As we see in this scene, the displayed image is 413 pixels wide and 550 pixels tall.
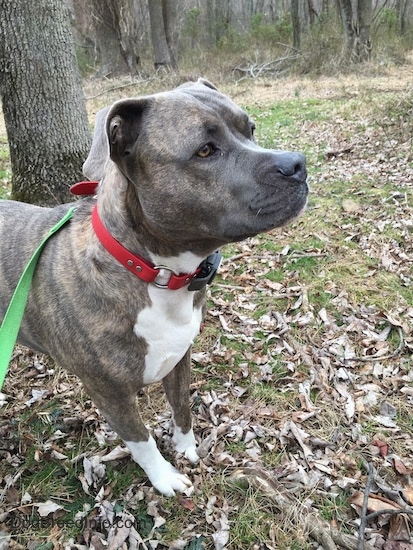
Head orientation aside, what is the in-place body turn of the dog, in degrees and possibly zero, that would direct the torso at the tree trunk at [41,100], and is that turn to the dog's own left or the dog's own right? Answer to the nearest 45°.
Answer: approximately 135° to the dog's own left

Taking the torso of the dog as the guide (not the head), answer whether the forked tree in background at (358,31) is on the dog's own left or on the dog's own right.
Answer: on the dog's own left

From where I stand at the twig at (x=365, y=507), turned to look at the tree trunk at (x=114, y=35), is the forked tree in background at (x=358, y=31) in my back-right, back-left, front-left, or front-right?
front-right

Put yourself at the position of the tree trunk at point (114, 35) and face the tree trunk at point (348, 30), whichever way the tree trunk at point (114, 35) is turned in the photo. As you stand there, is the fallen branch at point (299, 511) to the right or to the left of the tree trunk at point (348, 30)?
right

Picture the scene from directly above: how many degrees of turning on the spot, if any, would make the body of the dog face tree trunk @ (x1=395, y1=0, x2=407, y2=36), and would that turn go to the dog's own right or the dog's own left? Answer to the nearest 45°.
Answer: approximately 90° to the dog's own left

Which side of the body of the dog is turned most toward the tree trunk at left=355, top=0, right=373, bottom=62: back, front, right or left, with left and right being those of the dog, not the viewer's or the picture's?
left
